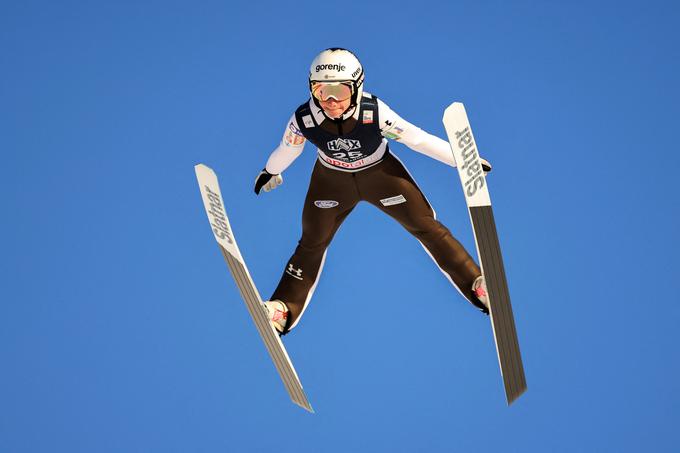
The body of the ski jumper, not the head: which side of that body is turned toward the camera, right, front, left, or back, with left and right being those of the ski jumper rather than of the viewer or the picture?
front
